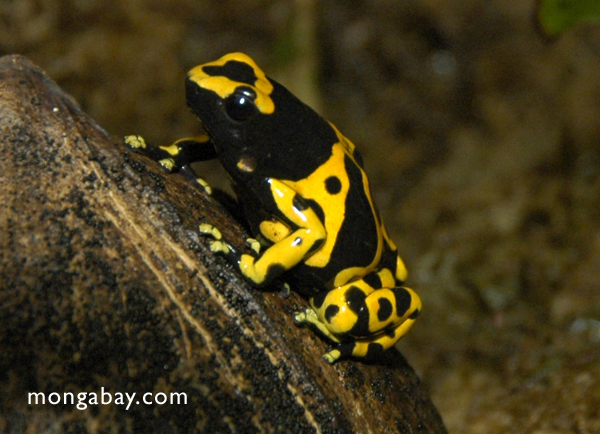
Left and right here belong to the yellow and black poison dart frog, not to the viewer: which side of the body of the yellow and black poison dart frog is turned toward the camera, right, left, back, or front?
left

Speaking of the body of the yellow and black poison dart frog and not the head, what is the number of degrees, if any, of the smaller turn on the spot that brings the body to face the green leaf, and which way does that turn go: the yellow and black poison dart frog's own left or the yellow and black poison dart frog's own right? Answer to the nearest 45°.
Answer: approximately 135° to the yellow and black poison dart frog's own right
